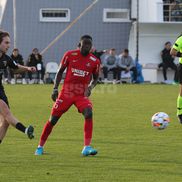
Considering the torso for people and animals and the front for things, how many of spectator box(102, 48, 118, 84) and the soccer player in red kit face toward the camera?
2

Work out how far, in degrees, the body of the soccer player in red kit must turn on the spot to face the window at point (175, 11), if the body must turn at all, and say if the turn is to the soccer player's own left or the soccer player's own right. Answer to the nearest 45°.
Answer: approximately 180°

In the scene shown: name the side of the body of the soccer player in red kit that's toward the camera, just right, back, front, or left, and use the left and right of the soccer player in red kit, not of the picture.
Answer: front

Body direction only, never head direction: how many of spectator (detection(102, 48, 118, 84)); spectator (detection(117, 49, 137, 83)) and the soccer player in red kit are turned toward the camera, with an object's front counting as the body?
3

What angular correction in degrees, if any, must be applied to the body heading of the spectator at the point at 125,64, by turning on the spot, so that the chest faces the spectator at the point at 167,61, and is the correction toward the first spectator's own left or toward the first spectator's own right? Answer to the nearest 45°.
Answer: approximately 135° to the first spectator's own left

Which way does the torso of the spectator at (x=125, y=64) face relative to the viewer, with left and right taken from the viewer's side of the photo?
facing the viewer

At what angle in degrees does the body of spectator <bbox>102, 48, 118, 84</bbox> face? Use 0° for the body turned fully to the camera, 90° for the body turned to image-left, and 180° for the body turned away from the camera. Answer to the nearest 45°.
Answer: approximately 0°
